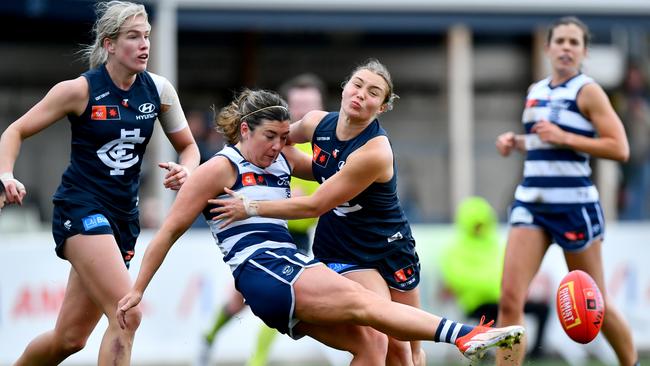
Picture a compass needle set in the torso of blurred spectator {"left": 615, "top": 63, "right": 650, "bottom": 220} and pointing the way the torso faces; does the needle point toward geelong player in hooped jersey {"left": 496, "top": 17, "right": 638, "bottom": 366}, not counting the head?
yes

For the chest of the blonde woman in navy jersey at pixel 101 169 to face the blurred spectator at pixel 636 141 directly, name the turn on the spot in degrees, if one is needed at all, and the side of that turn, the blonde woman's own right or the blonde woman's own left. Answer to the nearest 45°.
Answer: approximately 90° to the blonde woman's own left

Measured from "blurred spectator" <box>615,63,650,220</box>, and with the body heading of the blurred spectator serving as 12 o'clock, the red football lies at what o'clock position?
The red football is roughly at 12 o'clock from the blurred spectator.

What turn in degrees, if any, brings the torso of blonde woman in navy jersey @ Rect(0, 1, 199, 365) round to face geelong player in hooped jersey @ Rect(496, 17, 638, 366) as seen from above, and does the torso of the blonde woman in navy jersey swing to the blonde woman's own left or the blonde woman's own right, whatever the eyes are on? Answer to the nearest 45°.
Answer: approximately 45° to the blonde woman's own left

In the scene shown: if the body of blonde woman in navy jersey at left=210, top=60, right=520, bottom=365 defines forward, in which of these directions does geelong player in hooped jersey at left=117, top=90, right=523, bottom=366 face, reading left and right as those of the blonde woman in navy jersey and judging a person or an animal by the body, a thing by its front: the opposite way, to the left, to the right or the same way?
to the left

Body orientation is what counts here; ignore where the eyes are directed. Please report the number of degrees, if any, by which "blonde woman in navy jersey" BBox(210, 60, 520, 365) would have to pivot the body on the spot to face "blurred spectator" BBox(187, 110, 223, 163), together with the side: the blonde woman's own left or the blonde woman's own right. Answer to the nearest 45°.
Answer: approximately 135° to the blonde woman's own right

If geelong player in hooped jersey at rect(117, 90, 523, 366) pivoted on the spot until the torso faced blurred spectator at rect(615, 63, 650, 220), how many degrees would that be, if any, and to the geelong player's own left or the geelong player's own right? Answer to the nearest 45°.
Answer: approximately 90° to the geelong player's own left

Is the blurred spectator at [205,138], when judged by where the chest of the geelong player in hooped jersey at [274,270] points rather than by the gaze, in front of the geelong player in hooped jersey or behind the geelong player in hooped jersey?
behind

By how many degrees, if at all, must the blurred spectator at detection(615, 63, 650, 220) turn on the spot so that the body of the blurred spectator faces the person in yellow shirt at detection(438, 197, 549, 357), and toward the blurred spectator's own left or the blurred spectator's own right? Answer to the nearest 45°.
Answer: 0° — they already face them

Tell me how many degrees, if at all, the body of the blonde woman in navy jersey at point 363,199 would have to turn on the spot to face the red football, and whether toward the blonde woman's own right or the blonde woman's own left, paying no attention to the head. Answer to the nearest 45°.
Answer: approximately 135° to the blonde woman's own left
